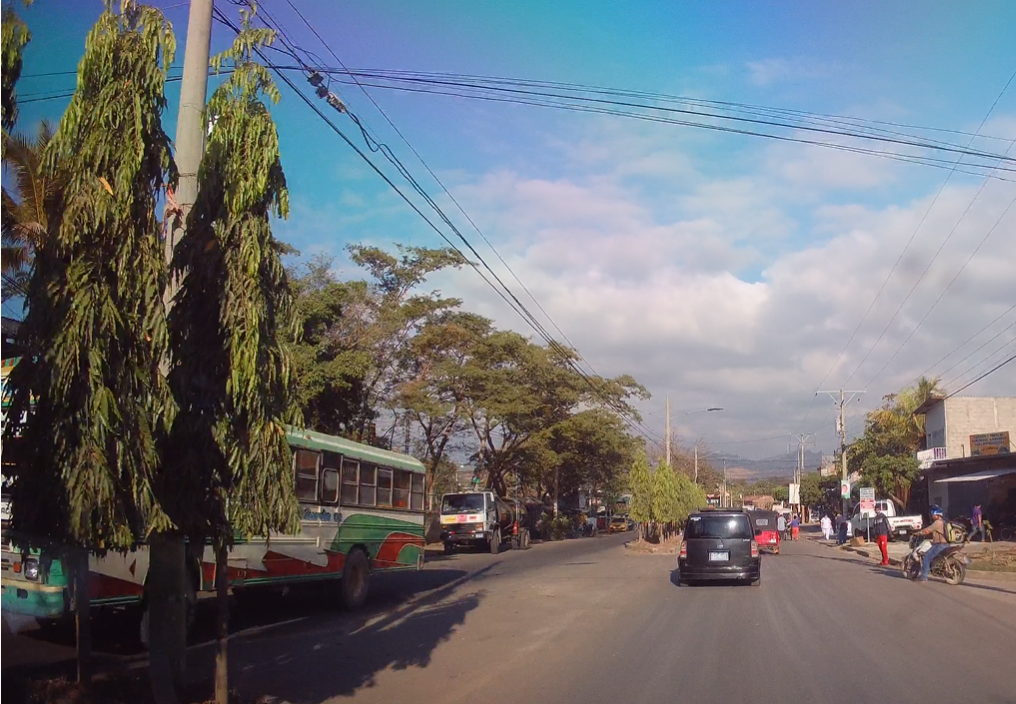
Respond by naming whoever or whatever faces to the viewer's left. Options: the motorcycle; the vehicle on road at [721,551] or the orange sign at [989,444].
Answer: the motorcycle

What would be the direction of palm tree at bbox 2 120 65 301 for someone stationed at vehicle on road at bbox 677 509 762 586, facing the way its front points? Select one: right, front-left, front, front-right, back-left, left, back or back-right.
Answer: back-left

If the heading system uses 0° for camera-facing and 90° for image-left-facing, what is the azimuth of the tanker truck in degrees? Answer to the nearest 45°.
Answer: approximately 45°

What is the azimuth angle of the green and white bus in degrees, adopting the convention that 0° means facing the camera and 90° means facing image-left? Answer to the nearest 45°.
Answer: approximately 45°

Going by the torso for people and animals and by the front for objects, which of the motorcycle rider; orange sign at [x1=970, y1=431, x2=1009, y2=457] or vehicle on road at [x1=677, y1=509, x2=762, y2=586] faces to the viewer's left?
the motorcycle rider

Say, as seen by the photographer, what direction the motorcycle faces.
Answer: facing to the left of the viewer

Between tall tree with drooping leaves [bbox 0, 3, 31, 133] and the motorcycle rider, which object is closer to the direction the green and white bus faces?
the tall tree with drooping leaves

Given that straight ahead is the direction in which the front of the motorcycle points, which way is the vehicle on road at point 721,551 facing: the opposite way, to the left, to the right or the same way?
to the right

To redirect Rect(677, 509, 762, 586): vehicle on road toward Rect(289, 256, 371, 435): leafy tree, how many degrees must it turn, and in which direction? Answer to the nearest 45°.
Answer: approximately 45° to its left

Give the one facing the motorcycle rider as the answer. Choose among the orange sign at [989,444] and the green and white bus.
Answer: the orange sign

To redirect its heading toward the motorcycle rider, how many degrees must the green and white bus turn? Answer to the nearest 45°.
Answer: approximately 135° to its left

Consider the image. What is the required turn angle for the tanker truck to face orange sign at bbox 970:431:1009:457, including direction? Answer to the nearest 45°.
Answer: approximately 135° to its left

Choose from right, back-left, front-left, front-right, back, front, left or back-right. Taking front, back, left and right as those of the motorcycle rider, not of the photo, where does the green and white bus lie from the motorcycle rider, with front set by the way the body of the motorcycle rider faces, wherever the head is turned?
front-left

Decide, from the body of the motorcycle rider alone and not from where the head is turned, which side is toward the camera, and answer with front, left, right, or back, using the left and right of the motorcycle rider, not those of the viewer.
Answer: left
